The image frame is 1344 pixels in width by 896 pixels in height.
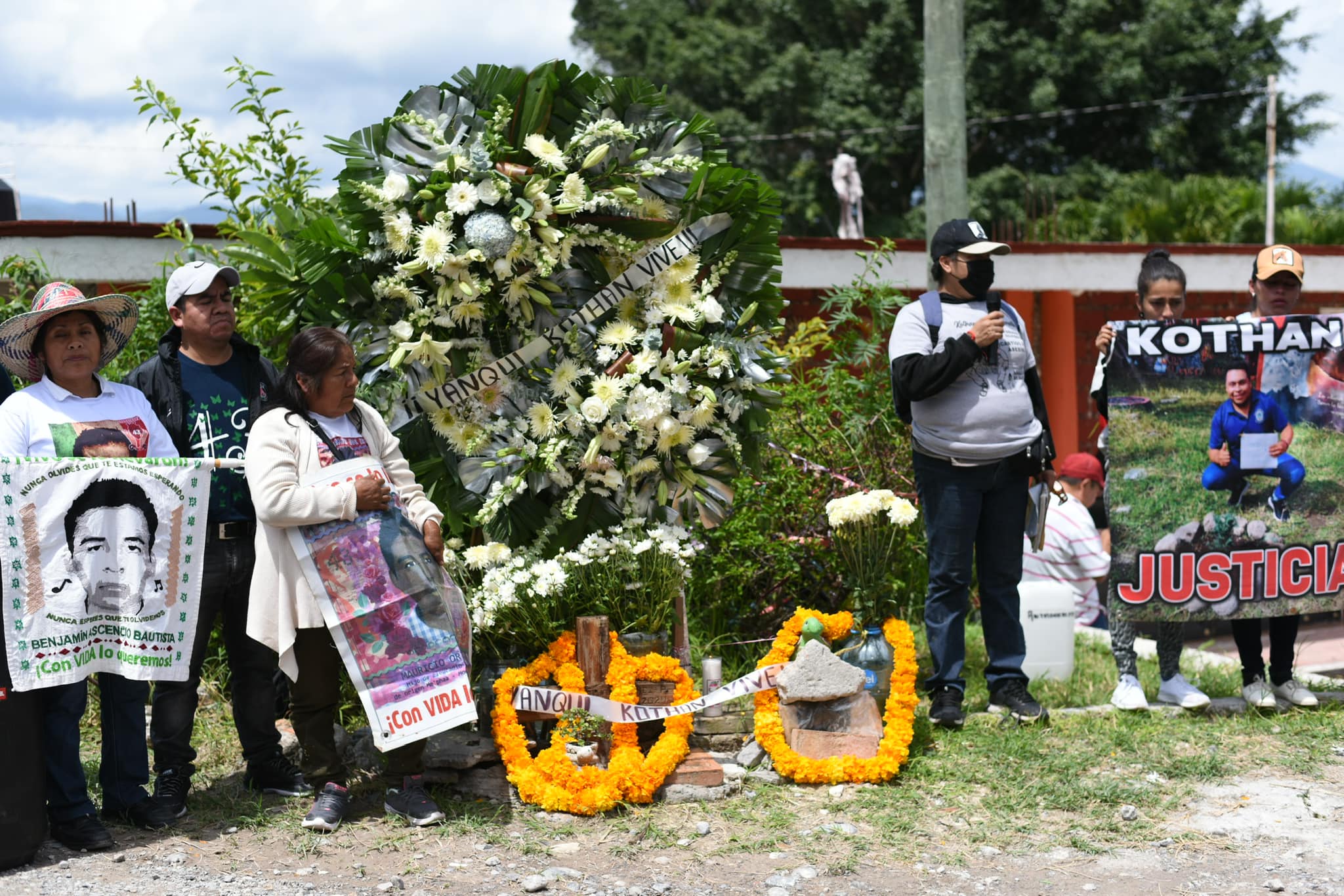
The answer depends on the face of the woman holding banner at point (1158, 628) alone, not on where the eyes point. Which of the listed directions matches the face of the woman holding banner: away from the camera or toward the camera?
toward the camera

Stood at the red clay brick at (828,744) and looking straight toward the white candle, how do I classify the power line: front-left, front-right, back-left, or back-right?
front-right

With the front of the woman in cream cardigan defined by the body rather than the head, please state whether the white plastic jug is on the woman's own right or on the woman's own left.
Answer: on the woman's own left

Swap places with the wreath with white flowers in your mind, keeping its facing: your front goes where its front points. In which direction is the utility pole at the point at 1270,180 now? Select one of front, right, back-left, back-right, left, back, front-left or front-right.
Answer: back-left

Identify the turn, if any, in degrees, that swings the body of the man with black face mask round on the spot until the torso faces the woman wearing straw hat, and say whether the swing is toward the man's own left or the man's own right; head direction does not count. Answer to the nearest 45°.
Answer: approximately 90° to the man's own right

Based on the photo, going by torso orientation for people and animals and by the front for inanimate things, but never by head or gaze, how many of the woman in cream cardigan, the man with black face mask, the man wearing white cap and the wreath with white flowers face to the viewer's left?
0

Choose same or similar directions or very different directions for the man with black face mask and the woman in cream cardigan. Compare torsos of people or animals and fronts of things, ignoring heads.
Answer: same or similar directions

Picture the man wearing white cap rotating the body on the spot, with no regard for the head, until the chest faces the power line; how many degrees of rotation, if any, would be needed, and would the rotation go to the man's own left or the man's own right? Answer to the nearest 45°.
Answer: approximately 90° to the man's own left

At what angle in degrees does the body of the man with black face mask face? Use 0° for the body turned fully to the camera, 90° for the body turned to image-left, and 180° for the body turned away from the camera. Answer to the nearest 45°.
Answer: approximately 315°

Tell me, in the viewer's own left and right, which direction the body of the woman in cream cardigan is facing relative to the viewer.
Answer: facing the viewer and to the right of the viewer

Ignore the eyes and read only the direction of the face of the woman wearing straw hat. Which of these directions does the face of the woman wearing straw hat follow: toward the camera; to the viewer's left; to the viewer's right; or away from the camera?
toward the camera

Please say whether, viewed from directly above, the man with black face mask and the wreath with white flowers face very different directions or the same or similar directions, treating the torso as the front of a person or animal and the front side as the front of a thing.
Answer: same or similar directions

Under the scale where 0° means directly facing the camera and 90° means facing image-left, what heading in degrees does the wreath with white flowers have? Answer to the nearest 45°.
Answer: approximately 0°

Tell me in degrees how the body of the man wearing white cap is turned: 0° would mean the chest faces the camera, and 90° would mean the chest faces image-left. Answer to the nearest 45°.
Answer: approximately 315°

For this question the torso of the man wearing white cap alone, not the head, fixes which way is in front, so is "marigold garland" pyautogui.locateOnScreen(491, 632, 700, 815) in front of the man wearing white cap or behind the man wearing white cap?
in front
